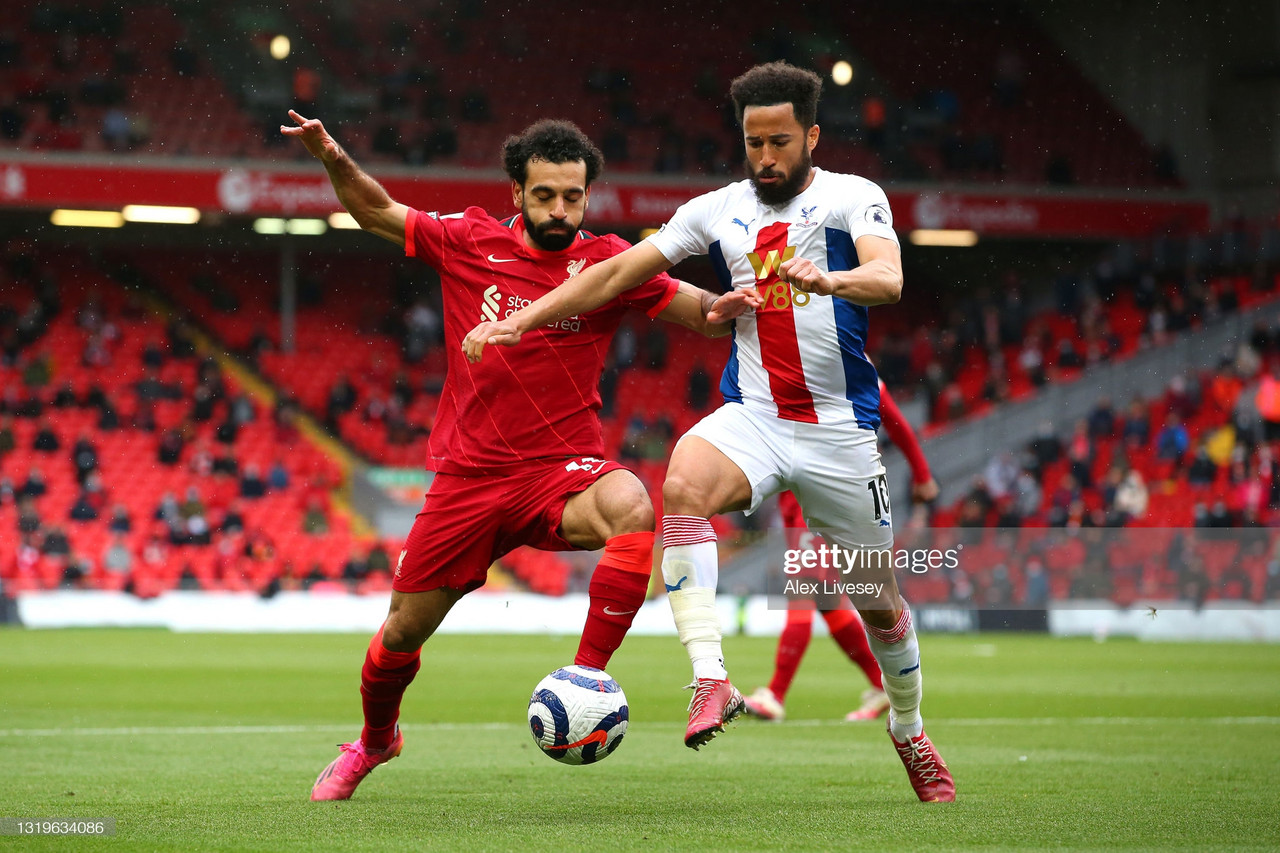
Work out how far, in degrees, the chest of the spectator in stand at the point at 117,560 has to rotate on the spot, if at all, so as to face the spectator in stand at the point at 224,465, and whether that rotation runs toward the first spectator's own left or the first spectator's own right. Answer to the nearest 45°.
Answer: approximately 135° to the first spectator's own left

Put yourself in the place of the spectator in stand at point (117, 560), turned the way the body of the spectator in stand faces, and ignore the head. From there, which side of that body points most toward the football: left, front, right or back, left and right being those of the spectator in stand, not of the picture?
front

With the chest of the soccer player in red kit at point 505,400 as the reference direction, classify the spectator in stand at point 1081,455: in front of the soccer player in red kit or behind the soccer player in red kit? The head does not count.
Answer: behind

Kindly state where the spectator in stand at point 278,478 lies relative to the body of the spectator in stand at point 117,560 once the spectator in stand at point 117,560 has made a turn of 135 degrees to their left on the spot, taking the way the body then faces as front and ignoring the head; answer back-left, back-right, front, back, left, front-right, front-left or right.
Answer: front

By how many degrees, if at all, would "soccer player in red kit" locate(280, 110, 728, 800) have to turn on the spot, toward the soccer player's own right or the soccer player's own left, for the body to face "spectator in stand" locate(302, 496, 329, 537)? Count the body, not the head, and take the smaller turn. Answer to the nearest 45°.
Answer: approximately 180°

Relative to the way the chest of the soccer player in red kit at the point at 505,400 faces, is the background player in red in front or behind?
behind

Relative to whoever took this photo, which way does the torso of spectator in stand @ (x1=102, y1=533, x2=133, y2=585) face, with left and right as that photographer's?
facing the viewer

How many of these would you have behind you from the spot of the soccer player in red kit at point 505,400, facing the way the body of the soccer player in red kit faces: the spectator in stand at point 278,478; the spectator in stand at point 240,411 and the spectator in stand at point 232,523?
3

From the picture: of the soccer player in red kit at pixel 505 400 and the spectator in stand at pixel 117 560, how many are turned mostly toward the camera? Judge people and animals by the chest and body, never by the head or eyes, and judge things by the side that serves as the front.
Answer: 2

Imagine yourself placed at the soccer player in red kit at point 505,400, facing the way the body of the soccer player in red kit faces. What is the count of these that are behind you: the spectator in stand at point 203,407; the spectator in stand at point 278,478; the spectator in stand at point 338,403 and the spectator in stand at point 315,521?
4

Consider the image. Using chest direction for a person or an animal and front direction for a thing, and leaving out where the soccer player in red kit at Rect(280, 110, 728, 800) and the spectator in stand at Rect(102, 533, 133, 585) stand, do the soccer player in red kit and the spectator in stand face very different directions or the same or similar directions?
same or similar directions

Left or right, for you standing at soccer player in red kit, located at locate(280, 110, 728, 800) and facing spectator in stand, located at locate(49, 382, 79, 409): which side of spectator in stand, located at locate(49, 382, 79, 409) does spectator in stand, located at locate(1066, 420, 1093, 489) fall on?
right

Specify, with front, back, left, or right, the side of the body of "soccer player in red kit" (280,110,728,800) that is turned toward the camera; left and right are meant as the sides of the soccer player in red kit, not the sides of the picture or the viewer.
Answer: front
